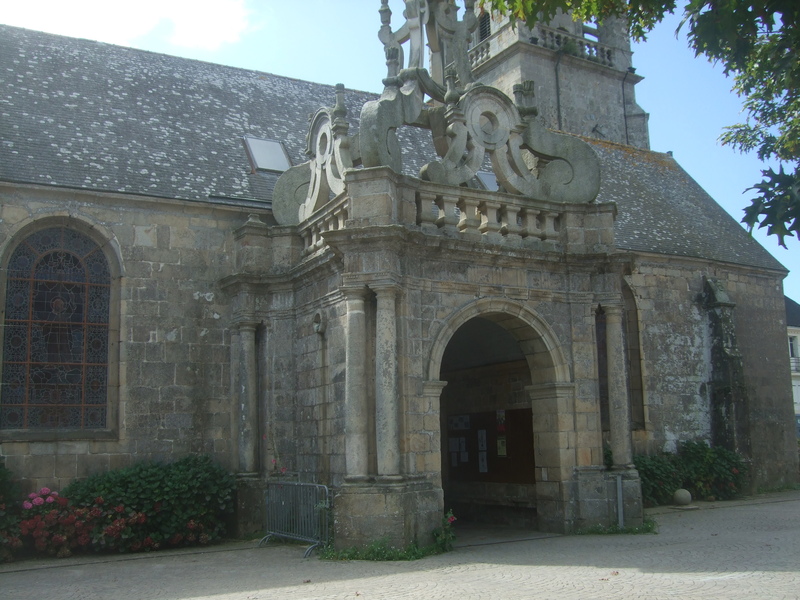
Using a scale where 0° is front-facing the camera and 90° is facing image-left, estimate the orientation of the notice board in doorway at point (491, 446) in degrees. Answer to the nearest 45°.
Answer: approximately 45°

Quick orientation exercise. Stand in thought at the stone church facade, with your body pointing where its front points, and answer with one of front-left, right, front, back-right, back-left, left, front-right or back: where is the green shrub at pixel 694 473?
left

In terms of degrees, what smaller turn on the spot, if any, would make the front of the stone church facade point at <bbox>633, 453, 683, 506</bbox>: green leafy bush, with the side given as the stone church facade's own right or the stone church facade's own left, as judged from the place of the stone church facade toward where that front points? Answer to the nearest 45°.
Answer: approximately 90° to the stone church facade's own left

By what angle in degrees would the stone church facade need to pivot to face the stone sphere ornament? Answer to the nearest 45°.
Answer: approximately 90° to its left
